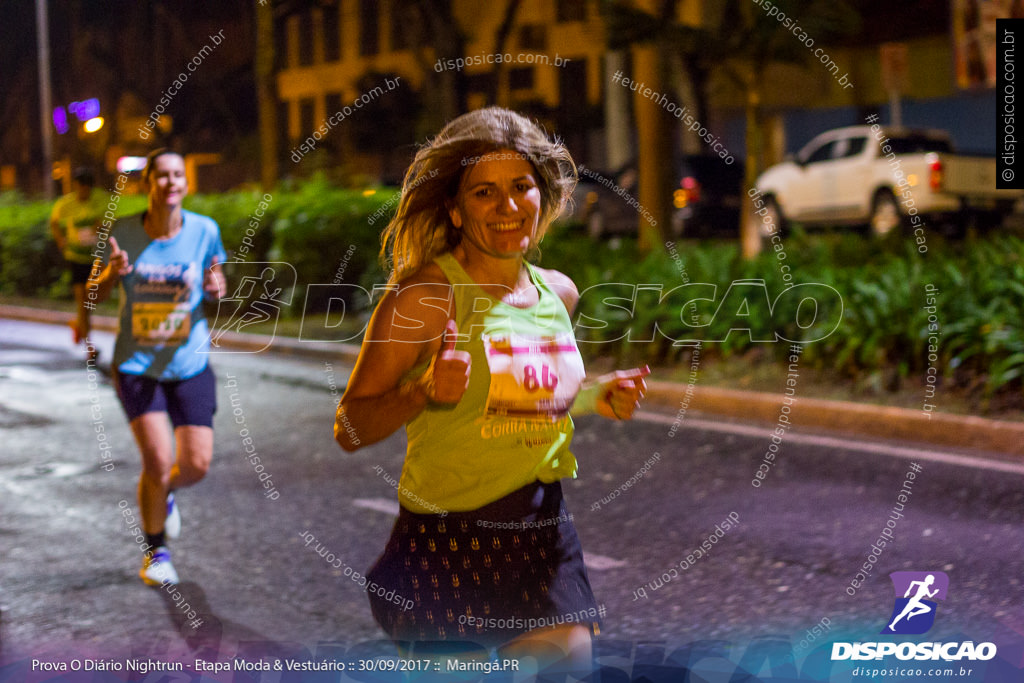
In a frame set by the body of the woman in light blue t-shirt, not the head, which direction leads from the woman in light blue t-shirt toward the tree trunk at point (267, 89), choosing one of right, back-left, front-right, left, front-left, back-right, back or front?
back

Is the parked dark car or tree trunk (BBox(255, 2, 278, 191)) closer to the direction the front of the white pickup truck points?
the parked dark car

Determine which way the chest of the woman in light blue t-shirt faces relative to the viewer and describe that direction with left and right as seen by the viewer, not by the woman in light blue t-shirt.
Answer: facing the viewer

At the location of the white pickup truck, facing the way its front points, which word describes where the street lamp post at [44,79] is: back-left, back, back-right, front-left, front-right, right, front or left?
front-left

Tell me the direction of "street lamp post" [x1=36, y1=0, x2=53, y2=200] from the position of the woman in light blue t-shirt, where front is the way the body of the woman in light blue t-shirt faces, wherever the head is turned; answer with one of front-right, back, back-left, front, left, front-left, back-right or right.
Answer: back

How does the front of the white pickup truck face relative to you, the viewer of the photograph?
facing away from the viewer and to the left of the viewer

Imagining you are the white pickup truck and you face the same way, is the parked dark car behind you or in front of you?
in front

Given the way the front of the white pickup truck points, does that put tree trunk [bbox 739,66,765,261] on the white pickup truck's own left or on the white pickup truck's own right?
on the white pickup truck's own left

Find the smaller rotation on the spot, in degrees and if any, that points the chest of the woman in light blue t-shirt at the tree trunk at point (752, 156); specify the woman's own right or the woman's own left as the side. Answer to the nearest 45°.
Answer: approximately 135° to the woman's own left
